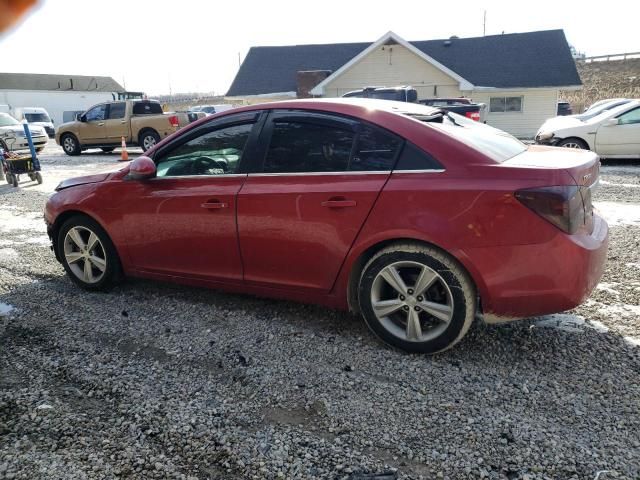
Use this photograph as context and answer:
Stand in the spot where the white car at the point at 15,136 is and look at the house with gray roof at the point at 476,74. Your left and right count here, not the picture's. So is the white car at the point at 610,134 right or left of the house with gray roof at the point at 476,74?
right

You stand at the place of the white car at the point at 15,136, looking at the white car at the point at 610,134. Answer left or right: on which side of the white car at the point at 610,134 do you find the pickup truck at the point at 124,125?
left

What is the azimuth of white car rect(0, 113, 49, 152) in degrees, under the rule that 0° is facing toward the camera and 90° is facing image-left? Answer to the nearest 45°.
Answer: approximately 315°

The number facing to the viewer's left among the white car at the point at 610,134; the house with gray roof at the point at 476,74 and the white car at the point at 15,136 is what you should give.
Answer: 1

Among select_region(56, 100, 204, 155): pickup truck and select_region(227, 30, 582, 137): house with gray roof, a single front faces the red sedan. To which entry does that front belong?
the house with gray roof

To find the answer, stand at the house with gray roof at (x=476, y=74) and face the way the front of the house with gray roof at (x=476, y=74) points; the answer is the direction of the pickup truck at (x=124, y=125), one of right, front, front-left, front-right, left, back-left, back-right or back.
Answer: front-right

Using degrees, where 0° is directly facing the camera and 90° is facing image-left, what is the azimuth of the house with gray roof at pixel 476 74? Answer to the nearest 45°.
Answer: approximately 0°

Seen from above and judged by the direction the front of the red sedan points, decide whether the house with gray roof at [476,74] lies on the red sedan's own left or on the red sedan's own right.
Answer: on the red sedan's own right

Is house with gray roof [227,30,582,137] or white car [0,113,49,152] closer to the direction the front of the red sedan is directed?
the white car

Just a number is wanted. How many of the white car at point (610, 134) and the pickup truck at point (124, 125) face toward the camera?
0

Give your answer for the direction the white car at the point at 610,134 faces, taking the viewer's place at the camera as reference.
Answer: facing to the left of the viewer

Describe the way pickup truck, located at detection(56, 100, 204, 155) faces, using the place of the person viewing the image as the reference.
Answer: facing away from the viewer and to the left of the viewer
